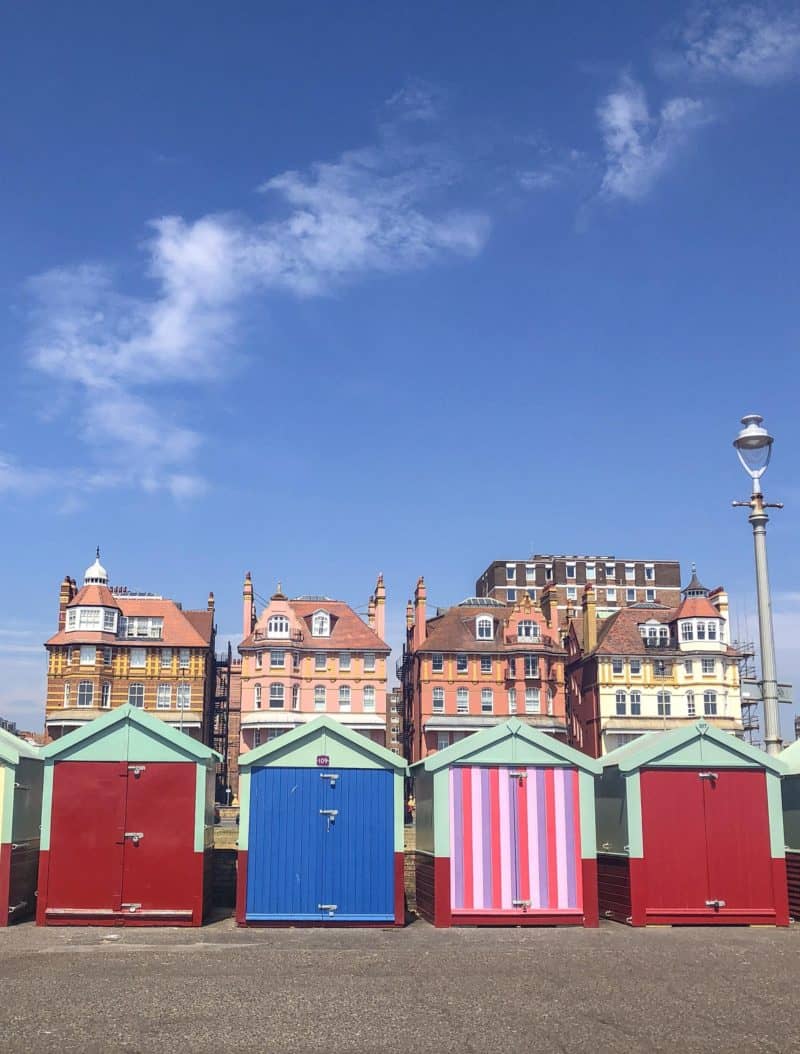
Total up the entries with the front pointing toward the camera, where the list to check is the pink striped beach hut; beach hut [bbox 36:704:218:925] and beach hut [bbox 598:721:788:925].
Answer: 3

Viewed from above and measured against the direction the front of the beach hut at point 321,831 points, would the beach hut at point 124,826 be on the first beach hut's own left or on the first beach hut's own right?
on the first beach hut's own right

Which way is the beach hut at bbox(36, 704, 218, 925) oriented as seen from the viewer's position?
toward the camera

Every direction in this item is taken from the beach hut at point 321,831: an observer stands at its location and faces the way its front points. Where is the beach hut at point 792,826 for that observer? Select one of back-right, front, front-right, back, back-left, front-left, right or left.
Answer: left

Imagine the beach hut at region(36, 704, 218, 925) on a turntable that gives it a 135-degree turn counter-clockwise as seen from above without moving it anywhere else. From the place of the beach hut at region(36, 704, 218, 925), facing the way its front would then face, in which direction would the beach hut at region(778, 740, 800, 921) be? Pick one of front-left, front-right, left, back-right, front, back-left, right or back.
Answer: front-right

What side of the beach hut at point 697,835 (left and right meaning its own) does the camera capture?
front

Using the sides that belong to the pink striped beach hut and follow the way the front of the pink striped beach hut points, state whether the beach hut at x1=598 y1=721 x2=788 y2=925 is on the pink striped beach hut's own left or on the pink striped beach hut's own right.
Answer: on the pink striped beach hut's own left

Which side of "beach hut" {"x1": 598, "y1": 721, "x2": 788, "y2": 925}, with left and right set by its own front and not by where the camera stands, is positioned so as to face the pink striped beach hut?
right

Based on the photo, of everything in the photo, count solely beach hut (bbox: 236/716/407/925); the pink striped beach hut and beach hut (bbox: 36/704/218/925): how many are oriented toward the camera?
3

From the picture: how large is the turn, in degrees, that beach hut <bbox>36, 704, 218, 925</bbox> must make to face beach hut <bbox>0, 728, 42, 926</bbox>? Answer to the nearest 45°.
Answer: approximately 90° to its right

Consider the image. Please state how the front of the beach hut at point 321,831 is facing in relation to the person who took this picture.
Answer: facing the viewer
